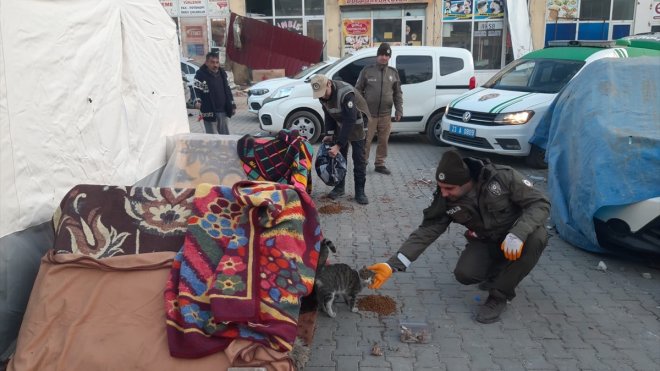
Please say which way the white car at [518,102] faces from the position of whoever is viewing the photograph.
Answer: facing the viewer and to the left of the viewer

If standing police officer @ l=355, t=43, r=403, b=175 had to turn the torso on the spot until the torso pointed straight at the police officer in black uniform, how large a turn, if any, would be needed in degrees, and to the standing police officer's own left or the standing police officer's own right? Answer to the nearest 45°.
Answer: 0° — they already face them

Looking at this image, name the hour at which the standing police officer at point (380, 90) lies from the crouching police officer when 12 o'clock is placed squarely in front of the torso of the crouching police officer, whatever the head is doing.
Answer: The standing police officer is roughly at 4 o'clock from the crouching police officer.

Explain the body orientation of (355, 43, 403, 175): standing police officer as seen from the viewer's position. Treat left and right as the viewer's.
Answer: facing the viewer

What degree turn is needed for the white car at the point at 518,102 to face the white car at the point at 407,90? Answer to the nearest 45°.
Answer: approximately 90° to its right

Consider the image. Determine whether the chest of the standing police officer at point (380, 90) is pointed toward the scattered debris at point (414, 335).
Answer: yes

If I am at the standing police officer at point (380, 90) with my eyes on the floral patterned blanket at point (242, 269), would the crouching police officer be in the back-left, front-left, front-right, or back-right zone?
front-left

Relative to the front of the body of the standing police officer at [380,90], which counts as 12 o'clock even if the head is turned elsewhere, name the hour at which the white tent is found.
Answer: The white tent is roughly at 1 o'clock from the standing police officer.

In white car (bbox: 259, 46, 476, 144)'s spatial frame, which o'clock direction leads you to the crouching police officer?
The crouching police officer is roughly at 9 o'clock from the white car.

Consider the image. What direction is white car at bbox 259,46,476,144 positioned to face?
to the viewer's left

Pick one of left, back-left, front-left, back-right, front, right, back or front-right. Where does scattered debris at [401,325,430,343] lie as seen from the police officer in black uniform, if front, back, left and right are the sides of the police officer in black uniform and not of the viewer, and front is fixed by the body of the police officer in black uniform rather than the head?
front-left

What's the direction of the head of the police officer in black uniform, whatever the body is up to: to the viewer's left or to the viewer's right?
to the viewer's left

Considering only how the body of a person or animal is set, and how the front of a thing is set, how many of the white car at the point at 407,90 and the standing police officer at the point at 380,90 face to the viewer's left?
1

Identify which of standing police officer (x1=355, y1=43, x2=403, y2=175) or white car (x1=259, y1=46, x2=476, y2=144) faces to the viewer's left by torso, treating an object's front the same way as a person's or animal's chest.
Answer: the white car
